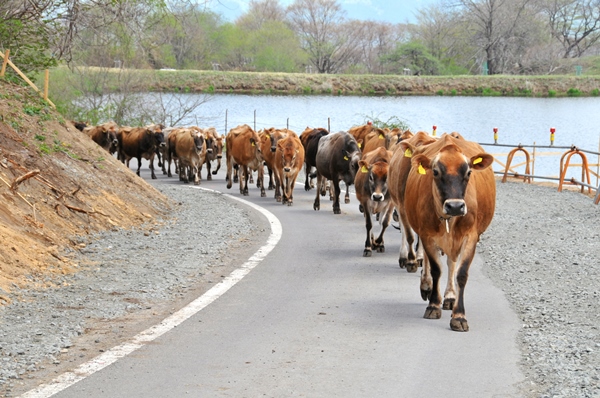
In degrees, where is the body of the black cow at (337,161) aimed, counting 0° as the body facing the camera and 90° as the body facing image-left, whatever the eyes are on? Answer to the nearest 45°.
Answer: approximately 315°

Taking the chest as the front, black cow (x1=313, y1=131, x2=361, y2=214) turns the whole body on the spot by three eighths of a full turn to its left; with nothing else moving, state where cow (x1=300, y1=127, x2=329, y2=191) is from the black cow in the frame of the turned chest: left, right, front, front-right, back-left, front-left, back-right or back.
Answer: front

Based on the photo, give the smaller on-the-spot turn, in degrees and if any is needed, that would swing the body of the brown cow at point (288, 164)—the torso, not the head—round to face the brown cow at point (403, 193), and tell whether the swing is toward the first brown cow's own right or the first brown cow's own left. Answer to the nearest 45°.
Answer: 0° — it already faces it

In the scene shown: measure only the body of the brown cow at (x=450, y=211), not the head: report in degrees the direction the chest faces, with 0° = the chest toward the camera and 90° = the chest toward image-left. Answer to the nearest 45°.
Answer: approximately 0°

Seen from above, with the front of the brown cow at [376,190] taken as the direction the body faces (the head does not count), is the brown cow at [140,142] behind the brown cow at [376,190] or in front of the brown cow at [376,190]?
behind

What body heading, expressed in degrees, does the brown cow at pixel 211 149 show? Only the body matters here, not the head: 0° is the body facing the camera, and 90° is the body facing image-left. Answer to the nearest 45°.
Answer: approximately 315°

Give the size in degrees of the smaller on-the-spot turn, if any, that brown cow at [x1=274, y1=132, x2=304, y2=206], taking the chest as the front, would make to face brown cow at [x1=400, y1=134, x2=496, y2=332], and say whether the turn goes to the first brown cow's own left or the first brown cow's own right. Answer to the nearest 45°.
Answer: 0° — it already faces it

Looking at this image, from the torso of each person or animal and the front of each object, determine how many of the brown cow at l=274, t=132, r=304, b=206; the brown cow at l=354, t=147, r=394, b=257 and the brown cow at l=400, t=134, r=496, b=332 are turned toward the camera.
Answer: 3

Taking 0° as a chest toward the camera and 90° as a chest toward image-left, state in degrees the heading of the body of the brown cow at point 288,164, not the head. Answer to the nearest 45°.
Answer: approximately 0°

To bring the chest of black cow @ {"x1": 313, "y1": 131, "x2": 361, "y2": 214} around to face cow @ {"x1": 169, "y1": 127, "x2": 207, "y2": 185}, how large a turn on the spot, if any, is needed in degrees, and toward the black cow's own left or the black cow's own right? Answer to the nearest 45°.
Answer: approximately 180°

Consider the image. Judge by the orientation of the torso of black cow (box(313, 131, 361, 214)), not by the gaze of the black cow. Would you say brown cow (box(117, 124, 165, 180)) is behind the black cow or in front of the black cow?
behind
